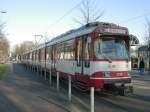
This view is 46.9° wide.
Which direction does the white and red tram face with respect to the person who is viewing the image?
facing the viewer and to the right of the viewer
